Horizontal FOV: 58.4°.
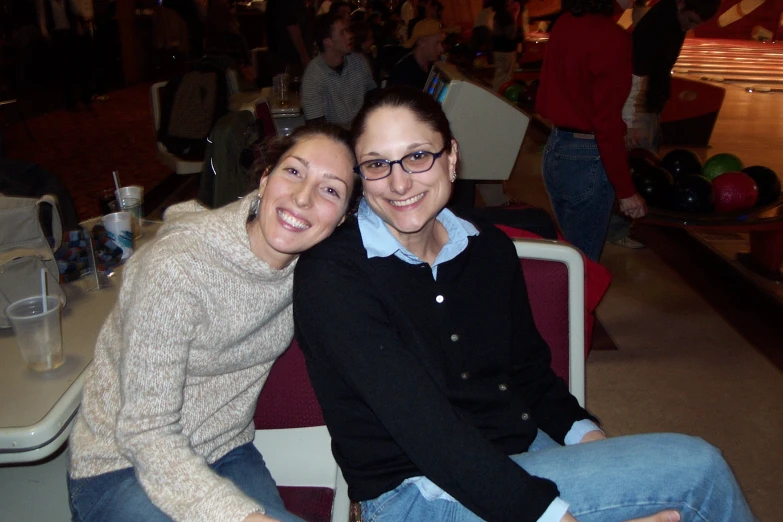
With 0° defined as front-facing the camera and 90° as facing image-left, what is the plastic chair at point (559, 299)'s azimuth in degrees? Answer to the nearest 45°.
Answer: approximately 0°

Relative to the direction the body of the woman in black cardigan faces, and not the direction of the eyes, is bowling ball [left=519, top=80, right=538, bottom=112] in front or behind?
behind

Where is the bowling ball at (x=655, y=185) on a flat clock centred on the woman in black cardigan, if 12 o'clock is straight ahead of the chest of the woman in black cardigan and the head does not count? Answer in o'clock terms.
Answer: The bowling ball is roughly at 8 o'clock from the woman in black cardigan.

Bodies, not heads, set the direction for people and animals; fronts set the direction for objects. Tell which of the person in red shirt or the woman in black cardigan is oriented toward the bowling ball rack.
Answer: the person in red shirt

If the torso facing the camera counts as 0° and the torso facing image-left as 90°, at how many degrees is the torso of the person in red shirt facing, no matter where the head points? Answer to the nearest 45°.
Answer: approximately 225°

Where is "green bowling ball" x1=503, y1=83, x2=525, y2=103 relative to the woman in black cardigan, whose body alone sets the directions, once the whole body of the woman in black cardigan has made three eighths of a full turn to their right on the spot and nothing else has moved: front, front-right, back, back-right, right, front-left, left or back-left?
right

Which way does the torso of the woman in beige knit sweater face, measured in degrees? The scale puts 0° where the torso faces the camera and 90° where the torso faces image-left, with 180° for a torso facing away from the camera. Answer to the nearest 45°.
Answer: approximately 315°

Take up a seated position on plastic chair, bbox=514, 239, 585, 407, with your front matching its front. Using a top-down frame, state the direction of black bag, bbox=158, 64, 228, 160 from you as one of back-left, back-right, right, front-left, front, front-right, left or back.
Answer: back-right

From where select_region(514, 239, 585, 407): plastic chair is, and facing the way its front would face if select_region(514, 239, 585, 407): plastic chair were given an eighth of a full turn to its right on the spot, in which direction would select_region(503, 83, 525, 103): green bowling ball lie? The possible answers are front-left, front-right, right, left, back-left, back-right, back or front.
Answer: back-right
